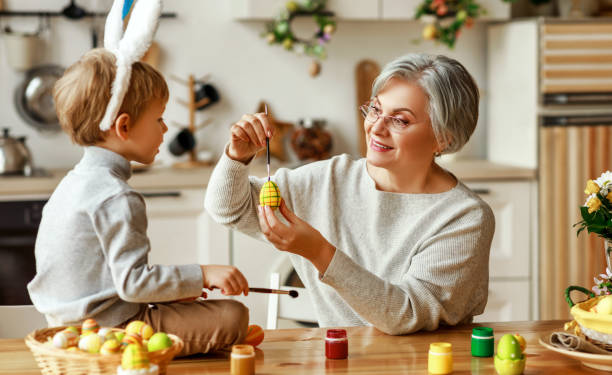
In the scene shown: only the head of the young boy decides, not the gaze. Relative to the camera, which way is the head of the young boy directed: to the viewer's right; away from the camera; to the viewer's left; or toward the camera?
to the viewer's right

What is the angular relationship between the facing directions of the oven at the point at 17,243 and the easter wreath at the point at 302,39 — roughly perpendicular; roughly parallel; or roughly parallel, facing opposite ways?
roughly parallel

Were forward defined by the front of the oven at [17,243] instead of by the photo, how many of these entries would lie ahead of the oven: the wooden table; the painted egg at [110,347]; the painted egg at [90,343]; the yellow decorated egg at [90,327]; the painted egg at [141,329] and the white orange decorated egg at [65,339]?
6

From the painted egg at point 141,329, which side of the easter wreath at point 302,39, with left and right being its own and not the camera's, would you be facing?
front

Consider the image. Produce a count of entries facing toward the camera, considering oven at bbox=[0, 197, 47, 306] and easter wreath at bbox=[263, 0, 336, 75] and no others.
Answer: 2

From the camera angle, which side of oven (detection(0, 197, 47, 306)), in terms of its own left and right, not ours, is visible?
front

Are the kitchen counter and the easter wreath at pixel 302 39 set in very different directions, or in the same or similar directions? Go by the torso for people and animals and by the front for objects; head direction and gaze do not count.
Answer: same or similar directions

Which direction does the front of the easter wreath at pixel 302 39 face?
toward the camera

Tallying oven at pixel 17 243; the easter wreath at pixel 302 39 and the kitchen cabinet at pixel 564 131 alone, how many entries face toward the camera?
3

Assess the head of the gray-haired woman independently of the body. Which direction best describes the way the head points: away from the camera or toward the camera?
toward the camera

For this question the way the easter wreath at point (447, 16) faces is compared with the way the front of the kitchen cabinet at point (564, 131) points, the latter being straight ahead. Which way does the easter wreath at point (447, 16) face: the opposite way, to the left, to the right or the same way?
the same way

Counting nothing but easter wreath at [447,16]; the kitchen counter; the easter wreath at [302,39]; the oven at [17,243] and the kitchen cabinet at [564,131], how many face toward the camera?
5

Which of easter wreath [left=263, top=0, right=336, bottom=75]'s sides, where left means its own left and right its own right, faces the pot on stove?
right

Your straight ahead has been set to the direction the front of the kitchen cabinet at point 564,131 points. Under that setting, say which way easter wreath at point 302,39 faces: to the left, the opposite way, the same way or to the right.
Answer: the same way

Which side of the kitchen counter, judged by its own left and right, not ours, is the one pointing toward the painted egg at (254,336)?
front

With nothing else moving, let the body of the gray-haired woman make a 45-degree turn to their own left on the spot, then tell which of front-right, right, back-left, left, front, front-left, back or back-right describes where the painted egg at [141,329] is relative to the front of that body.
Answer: front-right

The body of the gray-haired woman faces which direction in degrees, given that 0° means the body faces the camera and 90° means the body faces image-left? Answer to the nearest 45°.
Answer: approximately 45°

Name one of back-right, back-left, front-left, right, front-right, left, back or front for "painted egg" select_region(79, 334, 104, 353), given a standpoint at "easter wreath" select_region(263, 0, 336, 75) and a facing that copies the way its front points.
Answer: front

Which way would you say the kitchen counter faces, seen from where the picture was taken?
facing the viewer
